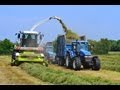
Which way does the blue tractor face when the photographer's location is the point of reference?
facing the viewer and to the right of the viewer
